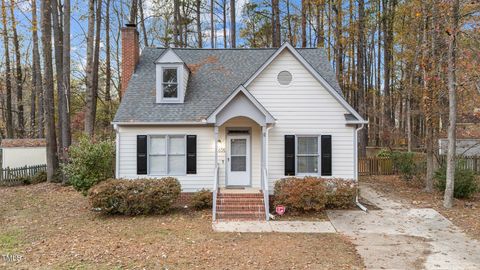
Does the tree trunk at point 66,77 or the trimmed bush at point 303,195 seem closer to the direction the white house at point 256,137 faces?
the trimmed bush

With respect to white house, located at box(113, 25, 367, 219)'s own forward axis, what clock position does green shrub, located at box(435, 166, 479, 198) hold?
The green shrub is roughly at 9 o'clock from the white house.

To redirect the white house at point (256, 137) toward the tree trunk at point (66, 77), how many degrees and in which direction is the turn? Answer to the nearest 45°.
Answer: approximately 135° to its right

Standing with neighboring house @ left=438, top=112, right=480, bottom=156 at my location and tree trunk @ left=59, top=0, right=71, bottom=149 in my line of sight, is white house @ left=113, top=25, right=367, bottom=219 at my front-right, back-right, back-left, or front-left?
front-left

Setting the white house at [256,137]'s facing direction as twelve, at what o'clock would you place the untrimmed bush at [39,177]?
The untrimmed bush is roughly at 4 o'clock from the white house.

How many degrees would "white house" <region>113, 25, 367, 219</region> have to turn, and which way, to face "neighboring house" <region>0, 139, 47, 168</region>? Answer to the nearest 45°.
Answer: approximately 135° to its right

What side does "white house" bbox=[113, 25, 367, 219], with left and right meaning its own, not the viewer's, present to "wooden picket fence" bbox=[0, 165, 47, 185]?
right

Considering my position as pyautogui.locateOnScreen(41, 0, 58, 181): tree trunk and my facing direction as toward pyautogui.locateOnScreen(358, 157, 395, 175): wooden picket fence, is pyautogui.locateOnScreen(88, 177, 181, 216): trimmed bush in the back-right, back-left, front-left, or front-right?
front-right

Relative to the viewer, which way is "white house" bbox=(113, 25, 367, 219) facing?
toward the camera

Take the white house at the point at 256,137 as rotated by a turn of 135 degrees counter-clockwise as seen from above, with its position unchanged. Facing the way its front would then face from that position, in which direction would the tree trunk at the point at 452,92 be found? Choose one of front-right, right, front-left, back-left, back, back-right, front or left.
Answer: front-right

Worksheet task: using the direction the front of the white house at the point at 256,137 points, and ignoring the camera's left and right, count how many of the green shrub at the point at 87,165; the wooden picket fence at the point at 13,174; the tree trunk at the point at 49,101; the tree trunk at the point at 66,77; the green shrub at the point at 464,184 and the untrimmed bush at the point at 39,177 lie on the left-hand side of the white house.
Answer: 1

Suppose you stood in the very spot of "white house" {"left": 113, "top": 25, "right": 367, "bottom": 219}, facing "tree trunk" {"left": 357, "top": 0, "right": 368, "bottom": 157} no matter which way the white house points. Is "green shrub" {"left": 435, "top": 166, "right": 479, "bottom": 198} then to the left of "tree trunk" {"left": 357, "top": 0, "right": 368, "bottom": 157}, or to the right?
right

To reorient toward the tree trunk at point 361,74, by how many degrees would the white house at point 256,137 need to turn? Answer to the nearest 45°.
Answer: approximately 135° to its left

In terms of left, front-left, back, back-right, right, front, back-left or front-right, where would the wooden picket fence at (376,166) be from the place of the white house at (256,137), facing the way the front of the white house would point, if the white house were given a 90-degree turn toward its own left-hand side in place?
front-left

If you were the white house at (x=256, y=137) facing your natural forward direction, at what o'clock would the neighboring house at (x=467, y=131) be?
The neighboring house is roughly at 8 o'clock from the white house.

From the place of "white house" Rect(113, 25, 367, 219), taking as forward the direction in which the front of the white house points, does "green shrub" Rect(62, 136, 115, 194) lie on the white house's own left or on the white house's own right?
on the white house's own right

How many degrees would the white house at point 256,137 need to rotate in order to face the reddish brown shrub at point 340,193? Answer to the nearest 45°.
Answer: approximately 90° to its left
